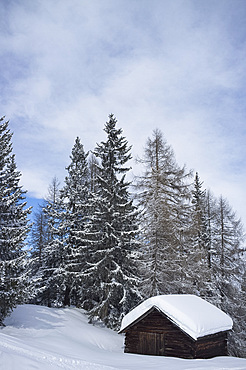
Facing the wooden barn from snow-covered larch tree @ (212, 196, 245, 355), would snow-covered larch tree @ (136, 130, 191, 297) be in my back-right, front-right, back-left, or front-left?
front-right

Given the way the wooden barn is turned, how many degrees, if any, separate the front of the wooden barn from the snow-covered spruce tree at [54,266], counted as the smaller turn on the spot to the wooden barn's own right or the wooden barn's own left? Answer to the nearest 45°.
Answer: approximately 90° to the wooden barn's own right

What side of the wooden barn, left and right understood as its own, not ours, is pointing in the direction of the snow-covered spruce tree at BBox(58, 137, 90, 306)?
right

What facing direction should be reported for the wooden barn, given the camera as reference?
facing the viewer and to the left of the viewer

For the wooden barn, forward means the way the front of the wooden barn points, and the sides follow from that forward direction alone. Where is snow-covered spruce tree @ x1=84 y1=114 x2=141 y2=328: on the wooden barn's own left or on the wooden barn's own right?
on the wooden barn's own right

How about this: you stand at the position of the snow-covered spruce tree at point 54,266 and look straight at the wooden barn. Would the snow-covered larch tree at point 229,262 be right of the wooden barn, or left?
left

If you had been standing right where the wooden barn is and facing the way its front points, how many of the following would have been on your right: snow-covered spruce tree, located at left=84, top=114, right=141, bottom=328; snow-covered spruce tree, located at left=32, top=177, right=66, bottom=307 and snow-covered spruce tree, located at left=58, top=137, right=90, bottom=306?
3

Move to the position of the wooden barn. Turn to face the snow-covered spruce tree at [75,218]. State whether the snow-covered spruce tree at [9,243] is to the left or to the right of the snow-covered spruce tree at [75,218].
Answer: left

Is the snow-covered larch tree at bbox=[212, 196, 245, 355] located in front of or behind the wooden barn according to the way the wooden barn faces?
behind
